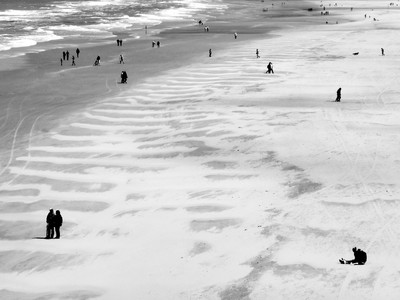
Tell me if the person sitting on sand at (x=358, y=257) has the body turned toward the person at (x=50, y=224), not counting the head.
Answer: yes

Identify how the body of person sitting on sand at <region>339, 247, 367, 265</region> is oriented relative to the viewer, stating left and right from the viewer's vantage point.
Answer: facing to the left of the viewer

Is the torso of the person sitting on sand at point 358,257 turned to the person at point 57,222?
yes
